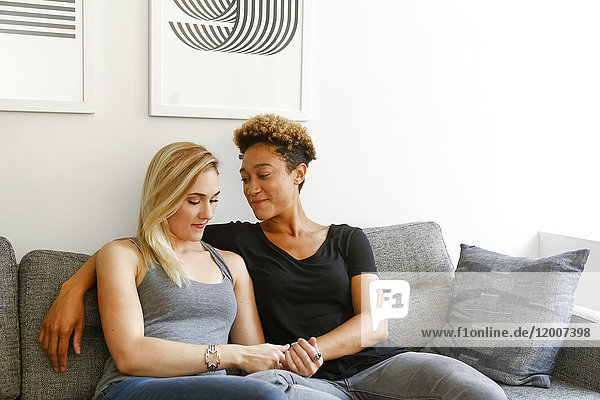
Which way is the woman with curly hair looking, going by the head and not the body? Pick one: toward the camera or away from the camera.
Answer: toward the camera

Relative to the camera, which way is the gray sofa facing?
toward the camera

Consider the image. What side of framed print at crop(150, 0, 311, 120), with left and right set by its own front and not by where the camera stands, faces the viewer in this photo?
front

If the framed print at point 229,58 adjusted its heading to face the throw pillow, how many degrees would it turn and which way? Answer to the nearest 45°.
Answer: approximately 90° to its left

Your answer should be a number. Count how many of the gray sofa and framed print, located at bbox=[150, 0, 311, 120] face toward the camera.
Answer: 2

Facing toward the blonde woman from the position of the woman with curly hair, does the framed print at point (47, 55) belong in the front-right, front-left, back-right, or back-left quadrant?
front-right

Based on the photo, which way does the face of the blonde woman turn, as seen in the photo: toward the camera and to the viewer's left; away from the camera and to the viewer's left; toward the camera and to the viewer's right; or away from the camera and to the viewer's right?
toward the camera and to the viewer's right

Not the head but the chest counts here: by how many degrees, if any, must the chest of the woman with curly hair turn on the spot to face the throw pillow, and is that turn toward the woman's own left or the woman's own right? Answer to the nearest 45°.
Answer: approximately 90° to the woman's own left

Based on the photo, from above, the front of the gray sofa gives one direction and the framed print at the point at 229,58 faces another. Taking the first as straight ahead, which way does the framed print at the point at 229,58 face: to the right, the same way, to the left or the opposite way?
the same way

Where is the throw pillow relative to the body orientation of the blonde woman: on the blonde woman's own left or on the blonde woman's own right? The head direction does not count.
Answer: on the blonde woman's own left
